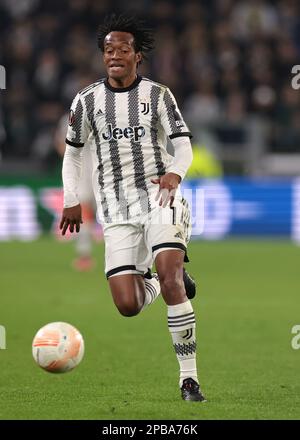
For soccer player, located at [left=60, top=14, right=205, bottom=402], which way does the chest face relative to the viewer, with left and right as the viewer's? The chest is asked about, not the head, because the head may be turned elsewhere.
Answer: facing the viewer
